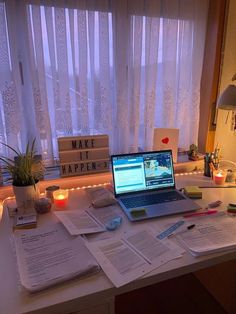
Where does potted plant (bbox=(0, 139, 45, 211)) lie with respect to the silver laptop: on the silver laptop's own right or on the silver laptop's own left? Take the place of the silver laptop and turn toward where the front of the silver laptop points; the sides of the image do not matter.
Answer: on the silver laptop's own right

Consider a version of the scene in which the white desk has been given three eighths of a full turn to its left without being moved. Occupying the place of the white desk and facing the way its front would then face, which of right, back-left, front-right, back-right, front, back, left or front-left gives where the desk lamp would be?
front-right

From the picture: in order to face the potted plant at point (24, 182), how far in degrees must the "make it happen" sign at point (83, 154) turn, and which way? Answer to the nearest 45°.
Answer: approximately 45° to its right

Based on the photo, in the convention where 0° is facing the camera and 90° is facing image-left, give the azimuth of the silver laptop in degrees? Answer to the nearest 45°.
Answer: approximately 315°

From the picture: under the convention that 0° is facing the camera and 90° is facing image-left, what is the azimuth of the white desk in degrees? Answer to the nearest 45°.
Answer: approximately 315°

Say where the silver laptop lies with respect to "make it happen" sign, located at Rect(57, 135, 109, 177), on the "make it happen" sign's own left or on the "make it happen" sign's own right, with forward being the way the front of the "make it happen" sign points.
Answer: on the "make it happen" sign's own left
